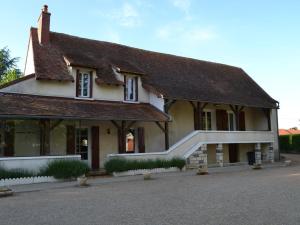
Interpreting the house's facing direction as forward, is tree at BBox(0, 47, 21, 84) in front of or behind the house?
behind

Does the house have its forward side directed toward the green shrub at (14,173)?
no

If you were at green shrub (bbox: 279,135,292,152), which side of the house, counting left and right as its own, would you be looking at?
left

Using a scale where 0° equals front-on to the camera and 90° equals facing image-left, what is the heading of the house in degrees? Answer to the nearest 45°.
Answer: approximately 315°

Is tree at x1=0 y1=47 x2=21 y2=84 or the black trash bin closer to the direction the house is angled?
the black trash bin

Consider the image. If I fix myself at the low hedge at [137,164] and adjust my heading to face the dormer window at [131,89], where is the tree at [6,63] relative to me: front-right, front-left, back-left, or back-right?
front-left

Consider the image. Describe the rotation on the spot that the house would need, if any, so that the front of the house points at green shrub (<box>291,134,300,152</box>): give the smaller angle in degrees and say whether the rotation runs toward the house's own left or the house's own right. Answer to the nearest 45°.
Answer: approximately 90° to the house's own left
